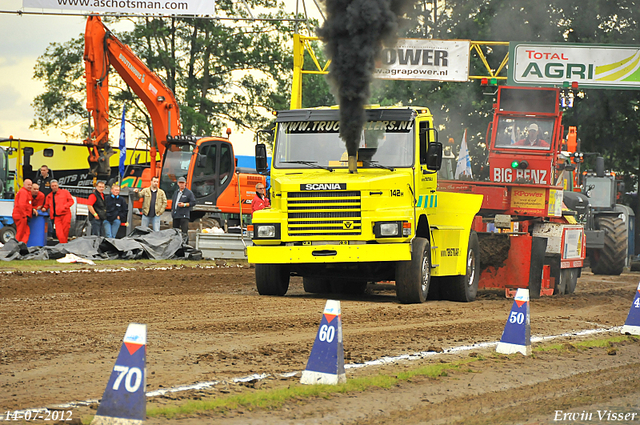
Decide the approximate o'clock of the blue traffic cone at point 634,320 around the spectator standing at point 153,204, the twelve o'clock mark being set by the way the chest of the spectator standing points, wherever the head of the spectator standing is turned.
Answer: The blue traffic cone is roughly at 11 o'clock from the spectator standing.

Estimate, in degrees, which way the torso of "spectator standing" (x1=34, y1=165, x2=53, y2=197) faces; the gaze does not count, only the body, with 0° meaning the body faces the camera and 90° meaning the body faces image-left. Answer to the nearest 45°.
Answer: approximately 0°

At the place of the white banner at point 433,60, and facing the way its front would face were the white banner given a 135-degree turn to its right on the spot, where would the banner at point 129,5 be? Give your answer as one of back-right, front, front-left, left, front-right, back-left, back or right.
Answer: front-left

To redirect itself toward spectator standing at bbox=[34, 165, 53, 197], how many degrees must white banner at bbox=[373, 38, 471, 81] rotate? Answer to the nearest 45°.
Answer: approximately 45° to its right
